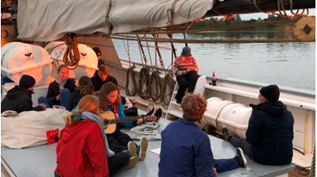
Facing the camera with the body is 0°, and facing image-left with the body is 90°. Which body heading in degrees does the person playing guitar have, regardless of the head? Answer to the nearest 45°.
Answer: approximately 315°

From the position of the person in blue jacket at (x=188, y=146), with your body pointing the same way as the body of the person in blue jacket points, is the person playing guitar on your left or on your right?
on your left

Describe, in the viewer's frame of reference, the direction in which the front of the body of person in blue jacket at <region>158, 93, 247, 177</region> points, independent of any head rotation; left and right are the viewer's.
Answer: facing away from the viewer and to the right of the viewer

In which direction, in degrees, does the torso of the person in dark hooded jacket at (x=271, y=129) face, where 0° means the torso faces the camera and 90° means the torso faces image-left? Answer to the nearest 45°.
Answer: approximately 135°

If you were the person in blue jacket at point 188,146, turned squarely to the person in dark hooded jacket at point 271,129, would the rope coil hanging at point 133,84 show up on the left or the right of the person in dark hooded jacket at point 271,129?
left

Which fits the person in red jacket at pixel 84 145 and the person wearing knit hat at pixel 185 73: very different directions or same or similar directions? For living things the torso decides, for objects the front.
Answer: very different directions

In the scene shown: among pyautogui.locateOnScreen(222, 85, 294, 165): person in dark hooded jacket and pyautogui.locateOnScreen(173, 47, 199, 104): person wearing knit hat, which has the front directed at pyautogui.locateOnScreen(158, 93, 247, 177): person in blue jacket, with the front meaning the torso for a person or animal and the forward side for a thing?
the person wearing knit hat

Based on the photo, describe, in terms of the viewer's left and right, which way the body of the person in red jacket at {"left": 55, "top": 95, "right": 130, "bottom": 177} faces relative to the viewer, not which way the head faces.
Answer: facing away from the viewer and to the right of the viewer
